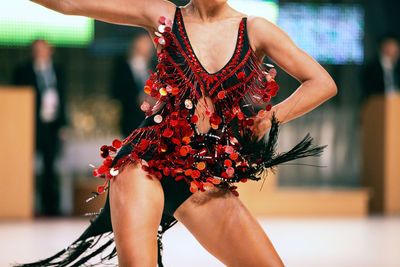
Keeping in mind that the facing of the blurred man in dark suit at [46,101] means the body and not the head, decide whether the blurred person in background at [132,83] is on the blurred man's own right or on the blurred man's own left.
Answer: on the blurred man's own left

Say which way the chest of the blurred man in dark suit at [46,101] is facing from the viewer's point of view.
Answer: toward the camera

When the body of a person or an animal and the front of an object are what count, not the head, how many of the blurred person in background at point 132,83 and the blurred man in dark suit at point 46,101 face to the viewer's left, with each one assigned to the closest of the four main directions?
0

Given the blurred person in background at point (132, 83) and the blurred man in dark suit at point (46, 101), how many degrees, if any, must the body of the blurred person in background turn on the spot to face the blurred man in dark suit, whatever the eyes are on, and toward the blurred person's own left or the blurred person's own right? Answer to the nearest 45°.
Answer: approximately 135° to the blurred person's own right

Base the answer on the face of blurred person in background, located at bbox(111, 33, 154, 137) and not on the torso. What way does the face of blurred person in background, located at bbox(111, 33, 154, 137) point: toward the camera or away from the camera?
toward the camera

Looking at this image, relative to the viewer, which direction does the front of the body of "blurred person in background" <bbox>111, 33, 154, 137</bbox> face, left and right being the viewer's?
facing the viewer and to the right of the viewer

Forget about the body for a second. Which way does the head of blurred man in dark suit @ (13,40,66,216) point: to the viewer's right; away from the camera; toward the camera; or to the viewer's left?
toward the camera

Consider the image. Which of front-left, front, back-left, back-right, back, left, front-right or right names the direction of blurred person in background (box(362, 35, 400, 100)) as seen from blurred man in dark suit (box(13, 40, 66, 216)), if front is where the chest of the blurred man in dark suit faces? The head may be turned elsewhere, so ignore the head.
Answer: left

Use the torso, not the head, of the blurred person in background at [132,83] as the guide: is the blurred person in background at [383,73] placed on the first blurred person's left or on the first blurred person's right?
on the first blurred person's left
